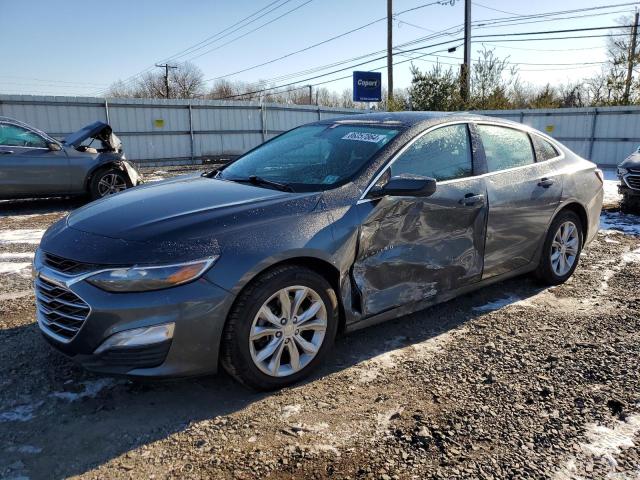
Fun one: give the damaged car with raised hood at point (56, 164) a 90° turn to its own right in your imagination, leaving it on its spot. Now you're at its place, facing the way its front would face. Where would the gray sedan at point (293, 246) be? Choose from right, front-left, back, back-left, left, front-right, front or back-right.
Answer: front

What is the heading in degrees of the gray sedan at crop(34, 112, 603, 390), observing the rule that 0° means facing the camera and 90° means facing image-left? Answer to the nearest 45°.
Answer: approximately 45°

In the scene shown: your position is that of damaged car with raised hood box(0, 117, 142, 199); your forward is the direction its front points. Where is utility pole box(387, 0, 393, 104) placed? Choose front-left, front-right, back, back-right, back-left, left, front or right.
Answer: front-left

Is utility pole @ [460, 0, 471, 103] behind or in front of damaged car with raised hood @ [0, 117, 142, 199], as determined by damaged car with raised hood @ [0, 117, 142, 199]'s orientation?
in front

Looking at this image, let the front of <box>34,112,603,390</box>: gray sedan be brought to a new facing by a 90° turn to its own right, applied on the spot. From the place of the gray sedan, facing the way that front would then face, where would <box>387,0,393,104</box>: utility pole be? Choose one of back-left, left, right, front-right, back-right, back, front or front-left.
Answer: front-right

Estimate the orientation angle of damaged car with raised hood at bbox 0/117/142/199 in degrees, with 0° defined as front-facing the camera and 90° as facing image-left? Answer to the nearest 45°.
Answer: approximately 270°

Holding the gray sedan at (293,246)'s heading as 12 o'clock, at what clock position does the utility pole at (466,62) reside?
The utility pole is roughly at 5 o'clock from the gray sedan.
